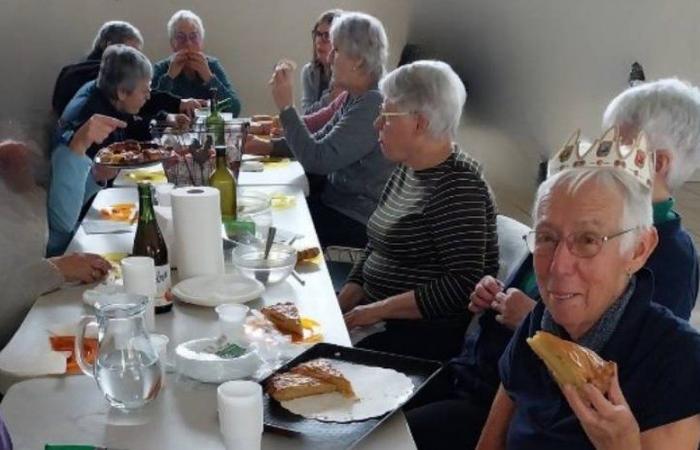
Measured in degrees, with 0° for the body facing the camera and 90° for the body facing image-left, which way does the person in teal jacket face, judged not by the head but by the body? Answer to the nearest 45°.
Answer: approximately 0°

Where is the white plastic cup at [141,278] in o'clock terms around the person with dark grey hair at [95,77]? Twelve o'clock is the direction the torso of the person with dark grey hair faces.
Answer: The white plastic cup is roughly at 3 o'clock from the person with dark grey hair.

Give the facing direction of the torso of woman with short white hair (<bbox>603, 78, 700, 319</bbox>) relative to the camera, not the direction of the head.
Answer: to the viewer's left

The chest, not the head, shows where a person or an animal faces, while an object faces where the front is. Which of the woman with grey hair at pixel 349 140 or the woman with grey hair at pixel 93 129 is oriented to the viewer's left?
the woman with grey hair at pixel 349 140

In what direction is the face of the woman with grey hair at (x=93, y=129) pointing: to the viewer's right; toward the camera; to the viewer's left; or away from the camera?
to the viewer's right

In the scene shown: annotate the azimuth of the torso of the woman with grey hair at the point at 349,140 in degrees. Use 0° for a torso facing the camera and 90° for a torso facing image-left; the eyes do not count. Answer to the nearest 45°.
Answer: approximately 90°

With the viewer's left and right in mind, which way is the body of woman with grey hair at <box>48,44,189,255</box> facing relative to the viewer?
facing to the right of the viewer
